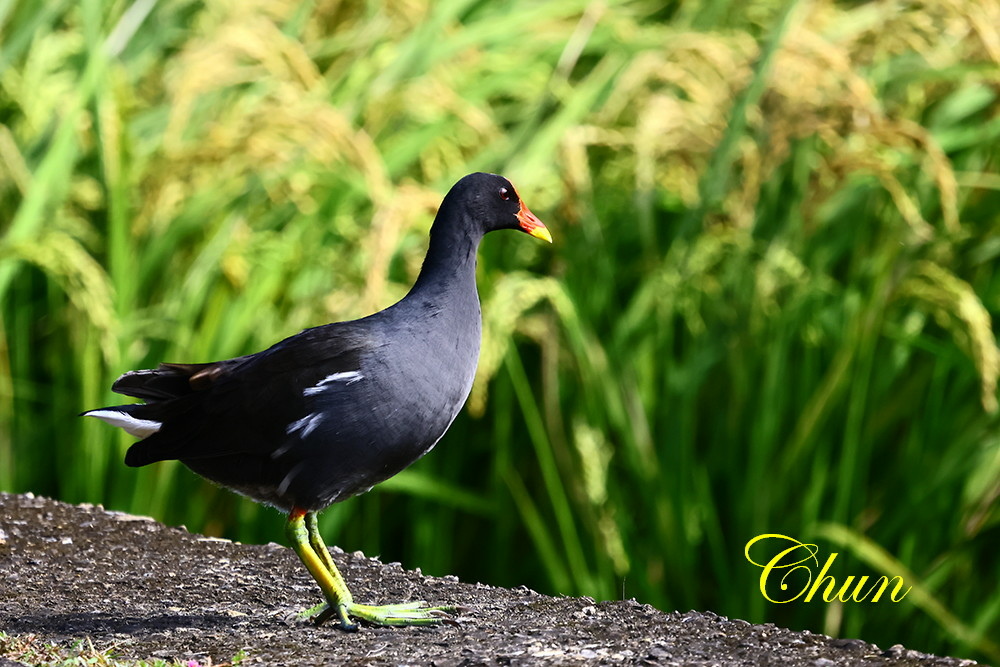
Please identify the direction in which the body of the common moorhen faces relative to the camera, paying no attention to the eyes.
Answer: to the viewer's right
